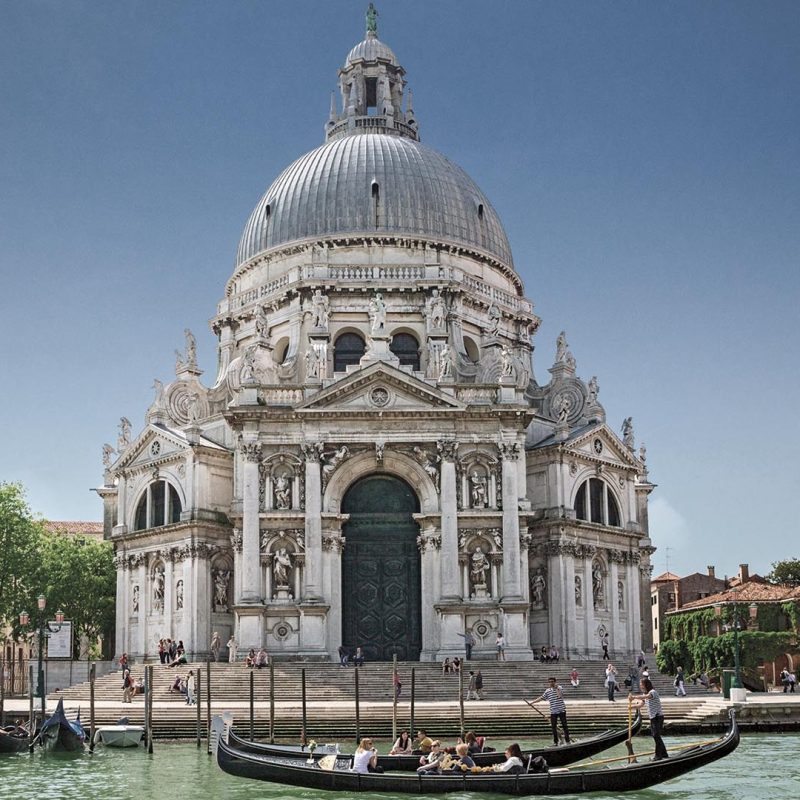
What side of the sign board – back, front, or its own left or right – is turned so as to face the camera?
front

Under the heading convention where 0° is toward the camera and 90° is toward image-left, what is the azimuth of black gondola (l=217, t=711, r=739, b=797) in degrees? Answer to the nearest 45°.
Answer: approximately 90°

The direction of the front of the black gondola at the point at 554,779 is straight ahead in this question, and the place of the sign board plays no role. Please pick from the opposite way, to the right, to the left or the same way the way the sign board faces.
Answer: to the left

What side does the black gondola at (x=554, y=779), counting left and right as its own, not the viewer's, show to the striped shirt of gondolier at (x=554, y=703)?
right

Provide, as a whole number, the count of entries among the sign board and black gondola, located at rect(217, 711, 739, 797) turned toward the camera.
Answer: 1

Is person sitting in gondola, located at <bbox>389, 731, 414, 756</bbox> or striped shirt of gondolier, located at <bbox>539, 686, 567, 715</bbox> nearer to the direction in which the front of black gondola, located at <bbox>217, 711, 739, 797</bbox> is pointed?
the person sitting in gondola

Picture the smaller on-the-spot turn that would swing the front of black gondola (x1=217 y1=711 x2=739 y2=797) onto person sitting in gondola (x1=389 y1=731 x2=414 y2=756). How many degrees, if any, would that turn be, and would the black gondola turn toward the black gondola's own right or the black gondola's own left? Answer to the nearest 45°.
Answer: approximately 45° to the black gondola's own right

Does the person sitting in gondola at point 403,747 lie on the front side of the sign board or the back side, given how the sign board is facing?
on the front side

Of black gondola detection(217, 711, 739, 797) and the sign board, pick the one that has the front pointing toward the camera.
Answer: the sign board

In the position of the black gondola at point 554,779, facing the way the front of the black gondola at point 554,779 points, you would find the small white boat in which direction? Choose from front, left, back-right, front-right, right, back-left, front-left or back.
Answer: front-right

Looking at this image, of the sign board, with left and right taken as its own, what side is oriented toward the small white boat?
front

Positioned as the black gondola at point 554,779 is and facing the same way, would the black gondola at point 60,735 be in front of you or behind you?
in front

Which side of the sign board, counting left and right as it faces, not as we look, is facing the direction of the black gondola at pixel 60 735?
front

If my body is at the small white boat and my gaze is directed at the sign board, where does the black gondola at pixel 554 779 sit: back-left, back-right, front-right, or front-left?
back-right

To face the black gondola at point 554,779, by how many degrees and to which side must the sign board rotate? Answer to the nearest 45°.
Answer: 0° — it already faces it
